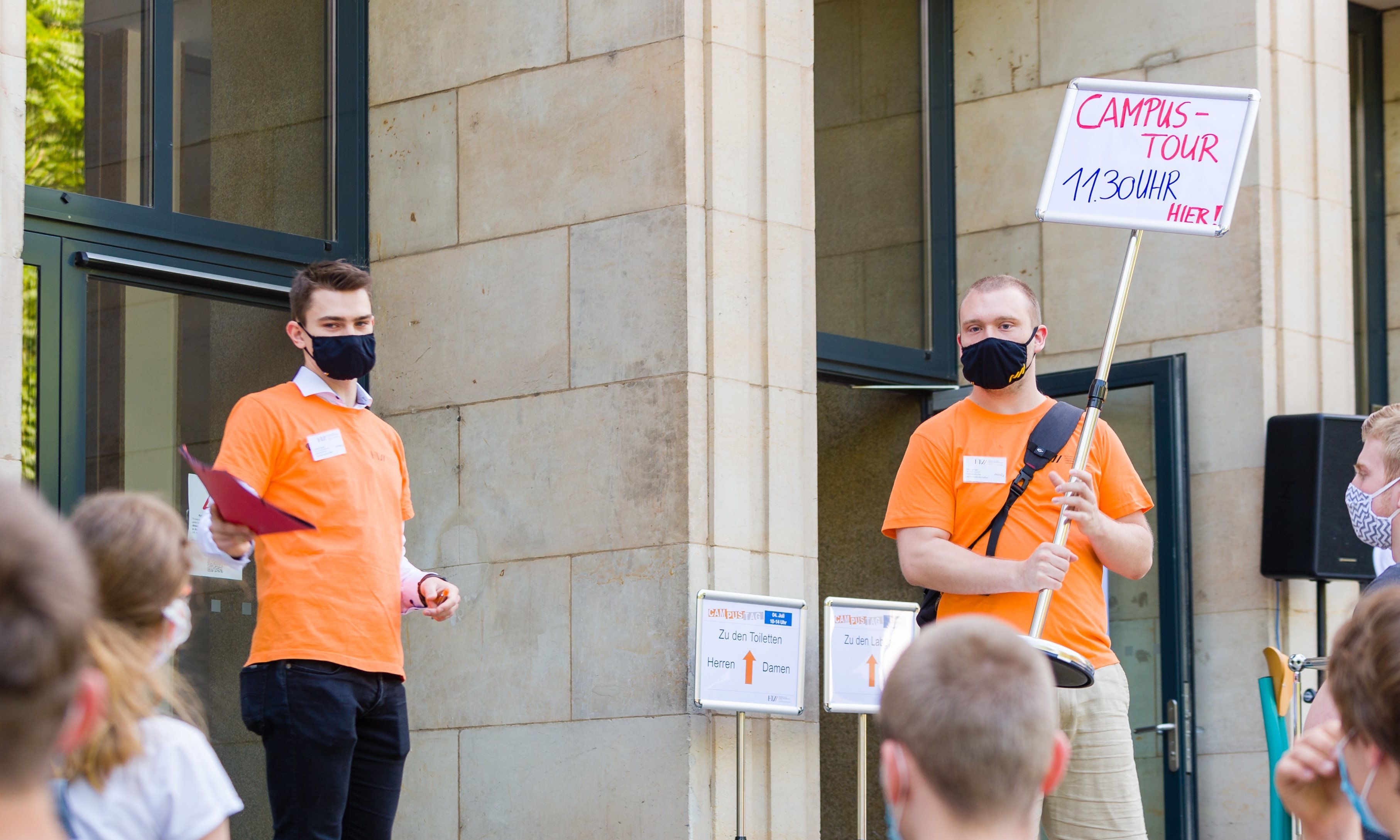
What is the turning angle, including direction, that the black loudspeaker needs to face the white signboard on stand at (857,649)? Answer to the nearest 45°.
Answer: approximately 90° to its right

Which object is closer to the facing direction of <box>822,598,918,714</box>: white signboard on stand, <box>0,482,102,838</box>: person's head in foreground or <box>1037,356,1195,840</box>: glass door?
the person's head in foreground

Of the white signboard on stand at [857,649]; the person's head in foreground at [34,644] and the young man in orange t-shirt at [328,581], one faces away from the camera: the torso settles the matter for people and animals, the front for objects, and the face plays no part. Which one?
the person's head in foreground

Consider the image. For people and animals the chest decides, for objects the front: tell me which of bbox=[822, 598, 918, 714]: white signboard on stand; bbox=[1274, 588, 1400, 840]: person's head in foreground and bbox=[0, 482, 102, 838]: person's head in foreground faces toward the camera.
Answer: the white signboard on stand

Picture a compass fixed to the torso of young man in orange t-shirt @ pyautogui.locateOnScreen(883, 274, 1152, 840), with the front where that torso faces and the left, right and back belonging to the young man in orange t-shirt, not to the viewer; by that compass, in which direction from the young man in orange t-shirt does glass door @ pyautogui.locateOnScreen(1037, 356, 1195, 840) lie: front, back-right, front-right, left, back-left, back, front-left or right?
back

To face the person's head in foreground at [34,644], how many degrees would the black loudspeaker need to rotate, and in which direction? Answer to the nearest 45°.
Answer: approximately 45° to its right

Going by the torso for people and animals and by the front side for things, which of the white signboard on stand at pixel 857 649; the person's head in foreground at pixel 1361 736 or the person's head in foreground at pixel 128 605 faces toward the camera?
the white signboard on stand

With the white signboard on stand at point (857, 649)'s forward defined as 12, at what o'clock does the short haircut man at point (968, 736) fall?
The short haircut man is roughly at 12 o'clock from the white signboard on stand.

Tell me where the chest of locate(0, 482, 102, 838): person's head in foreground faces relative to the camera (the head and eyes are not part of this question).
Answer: away from the camera

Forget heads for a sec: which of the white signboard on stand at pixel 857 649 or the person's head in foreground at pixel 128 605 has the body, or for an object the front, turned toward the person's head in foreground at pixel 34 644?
the white signboard on stand

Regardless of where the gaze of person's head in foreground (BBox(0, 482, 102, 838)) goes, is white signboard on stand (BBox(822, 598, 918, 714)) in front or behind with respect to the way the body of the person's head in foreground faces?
in front

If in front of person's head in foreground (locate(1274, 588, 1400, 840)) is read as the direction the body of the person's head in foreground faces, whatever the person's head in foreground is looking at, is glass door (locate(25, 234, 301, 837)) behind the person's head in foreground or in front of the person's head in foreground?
in front

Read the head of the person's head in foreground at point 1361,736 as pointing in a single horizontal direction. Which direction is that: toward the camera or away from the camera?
away from the camera

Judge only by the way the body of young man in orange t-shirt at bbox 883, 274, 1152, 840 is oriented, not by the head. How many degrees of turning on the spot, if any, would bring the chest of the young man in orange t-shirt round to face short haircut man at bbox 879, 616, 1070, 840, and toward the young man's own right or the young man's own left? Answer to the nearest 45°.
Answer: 0° — they already face them

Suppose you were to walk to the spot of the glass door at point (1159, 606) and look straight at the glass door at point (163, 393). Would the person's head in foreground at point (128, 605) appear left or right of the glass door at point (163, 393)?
left
